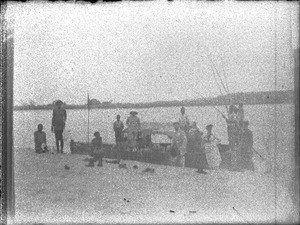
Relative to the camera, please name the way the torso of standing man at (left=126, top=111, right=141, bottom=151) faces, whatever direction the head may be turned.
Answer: toward the camera

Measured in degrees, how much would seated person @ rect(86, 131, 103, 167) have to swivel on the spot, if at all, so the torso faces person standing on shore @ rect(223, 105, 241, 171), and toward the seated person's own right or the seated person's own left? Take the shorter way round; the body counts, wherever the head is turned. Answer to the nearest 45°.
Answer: approximately 135° to the seated person's own left
